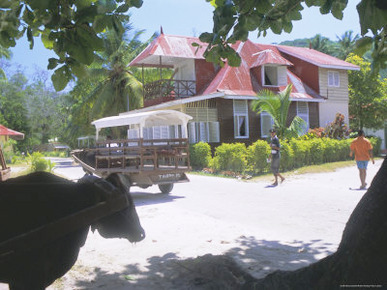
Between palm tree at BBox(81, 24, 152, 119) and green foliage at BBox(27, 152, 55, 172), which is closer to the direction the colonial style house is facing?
the green foliage

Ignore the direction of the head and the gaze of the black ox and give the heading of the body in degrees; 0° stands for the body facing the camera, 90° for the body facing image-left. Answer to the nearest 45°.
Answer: approximately 270°

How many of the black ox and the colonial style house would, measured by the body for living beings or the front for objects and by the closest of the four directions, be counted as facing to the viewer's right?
1

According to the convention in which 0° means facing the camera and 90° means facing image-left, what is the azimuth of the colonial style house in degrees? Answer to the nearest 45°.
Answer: approximately 45°
